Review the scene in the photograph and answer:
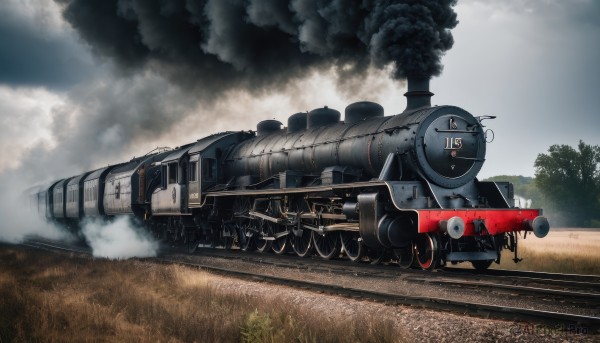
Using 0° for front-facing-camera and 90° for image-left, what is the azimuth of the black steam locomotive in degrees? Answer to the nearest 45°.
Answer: approximately 315°
